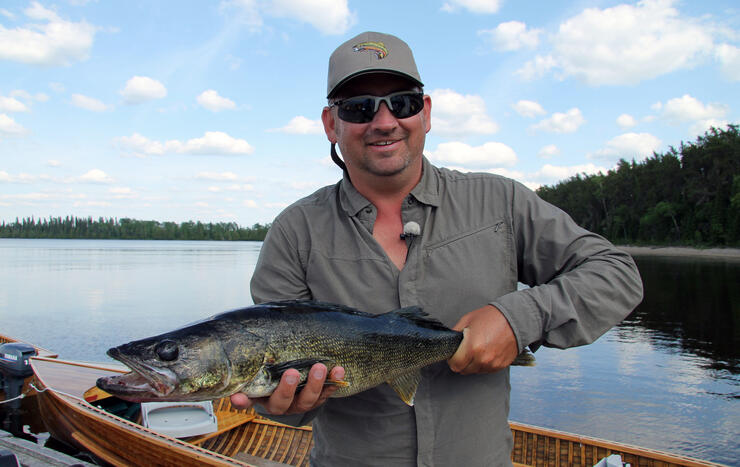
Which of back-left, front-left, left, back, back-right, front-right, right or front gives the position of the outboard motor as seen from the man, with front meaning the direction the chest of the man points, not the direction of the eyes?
back-right

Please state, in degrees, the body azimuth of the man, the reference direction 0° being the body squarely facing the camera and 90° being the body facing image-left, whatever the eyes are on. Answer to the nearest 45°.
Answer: approximately 0°
